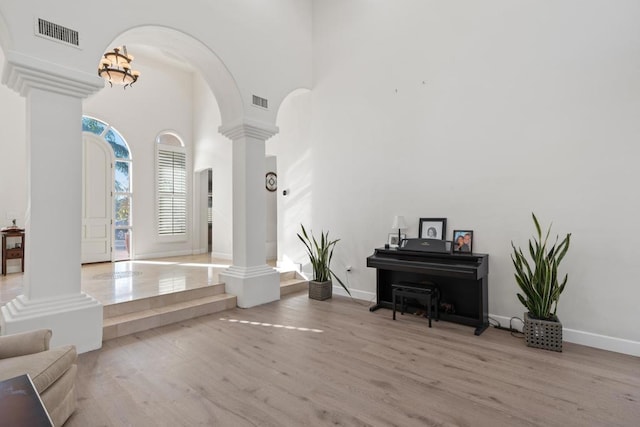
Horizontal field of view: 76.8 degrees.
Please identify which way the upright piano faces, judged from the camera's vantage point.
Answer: facing the viewer and to the left of the viewer

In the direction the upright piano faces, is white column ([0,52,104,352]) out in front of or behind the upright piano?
in front

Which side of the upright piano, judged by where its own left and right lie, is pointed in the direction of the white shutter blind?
right

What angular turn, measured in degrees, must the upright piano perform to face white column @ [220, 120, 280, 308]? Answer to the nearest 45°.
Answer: approximately 45° to its right

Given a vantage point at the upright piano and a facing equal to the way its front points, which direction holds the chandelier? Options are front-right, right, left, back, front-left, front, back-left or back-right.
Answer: front-right

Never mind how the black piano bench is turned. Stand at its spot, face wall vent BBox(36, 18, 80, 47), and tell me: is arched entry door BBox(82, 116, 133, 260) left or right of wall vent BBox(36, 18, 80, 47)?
right

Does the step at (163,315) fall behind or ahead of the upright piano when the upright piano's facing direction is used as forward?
ahead

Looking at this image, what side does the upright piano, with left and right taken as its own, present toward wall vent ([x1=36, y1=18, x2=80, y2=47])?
front

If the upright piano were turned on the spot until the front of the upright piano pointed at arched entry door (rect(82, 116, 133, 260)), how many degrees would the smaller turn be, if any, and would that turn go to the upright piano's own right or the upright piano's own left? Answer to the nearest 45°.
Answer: approximately 45° to the upright piano's own right
